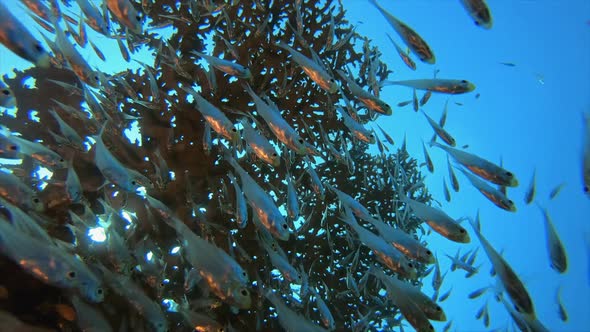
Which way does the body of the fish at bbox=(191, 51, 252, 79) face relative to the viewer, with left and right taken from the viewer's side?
facing to the right of the viewer

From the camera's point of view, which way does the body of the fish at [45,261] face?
to the viewer's right

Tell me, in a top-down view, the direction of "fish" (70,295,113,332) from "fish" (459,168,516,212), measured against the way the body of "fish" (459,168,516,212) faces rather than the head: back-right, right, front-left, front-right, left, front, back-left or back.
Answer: back-right

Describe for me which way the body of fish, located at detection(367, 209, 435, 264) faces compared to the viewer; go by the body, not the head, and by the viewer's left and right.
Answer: facing to the right of the viewer

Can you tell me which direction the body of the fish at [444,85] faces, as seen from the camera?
to the viewer's right

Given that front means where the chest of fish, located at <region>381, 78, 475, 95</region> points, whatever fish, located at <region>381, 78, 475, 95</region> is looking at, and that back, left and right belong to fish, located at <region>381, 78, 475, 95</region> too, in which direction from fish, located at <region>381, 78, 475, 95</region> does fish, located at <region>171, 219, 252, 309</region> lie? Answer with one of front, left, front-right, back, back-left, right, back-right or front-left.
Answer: back-right

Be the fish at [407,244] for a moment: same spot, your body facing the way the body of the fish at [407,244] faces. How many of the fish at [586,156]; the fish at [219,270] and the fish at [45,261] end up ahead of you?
1

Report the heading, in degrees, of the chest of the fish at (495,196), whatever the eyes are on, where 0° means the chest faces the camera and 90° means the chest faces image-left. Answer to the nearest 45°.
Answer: approximately 270°
